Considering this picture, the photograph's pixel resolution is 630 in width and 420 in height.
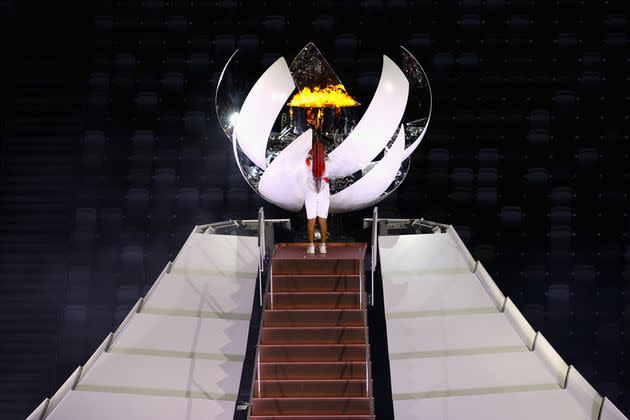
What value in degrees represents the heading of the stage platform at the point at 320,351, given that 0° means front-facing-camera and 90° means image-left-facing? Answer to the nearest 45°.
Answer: approximately 0°

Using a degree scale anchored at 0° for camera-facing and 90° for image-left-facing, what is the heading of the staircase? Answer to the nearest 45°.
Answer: approximately 0°

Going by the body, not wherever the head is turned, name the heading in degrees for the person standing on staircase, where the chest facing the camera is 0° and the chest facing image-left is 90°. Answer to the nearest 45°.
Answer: approximately 180°

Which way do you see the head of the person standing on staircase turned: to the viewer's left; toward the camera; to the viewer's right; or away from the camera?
away from the camera
